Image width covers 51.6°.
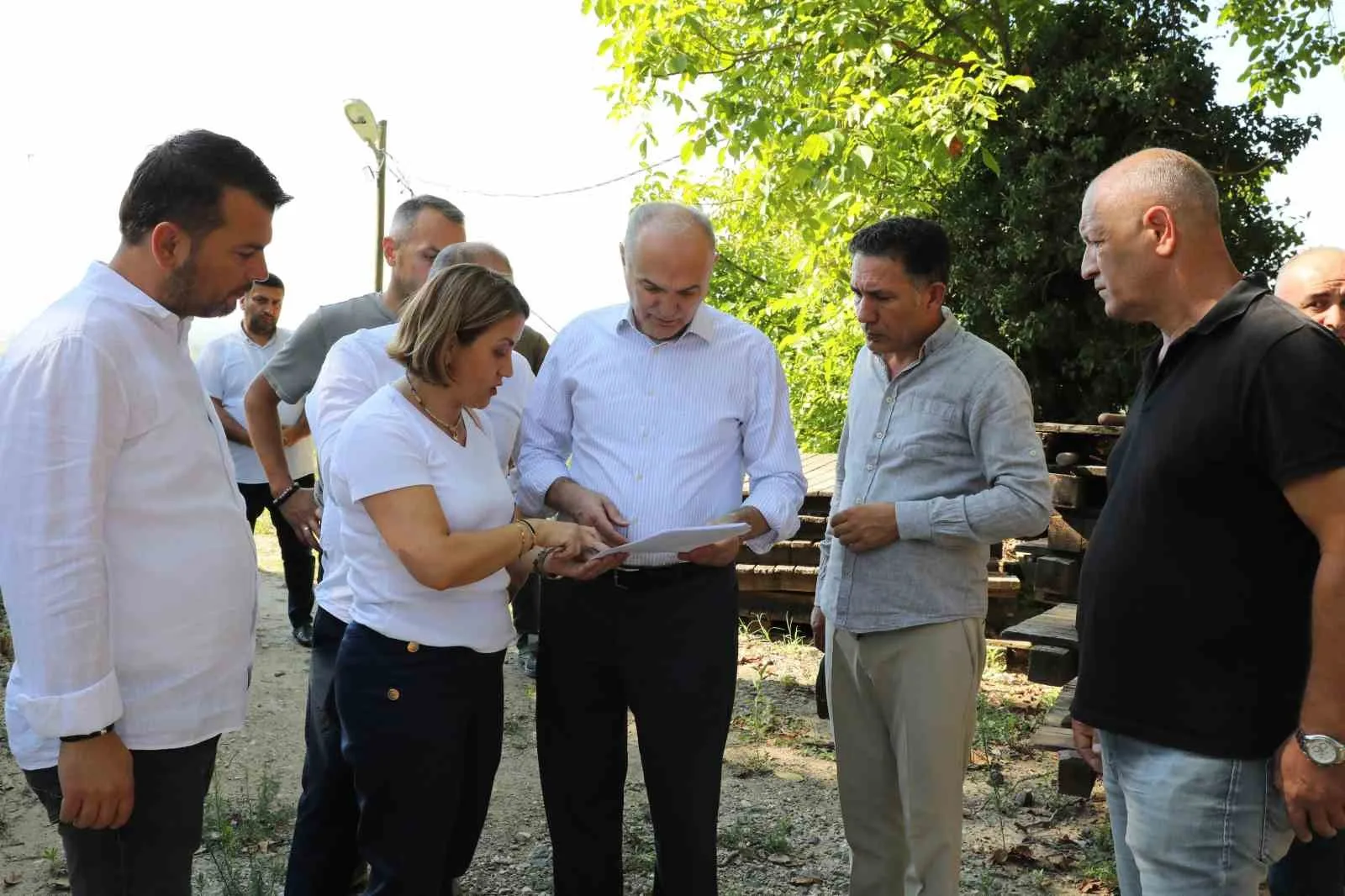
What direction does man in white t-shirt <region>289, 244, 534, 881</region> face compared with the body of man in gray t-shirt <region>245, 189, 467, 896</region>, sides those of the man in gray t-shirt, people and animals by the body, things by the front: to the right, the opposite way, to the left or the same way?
the same way

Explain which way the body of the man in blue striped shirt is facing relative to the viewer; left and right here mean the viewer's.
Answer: facing the viewer

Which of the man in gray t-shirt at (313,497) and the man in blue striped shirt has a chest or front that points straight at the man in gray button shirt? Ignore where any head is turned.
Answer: the man in gray t-shirt

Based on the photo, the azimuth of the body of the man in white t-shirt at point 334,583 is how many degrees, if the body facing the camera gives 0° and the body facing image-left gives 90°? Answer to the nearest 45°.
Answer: approximately 315°

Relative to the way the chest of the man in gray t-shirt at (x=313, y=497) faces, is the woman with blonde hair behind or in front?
in front

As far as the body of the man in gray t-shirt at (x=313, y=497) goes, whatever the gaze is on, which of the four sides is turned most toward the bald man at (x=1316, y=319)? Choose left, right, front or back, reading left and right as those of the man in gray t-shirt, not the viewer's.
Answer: front

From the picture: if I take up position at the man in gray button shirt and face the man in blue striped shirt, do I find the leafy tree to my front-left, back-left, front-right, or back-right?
back-right

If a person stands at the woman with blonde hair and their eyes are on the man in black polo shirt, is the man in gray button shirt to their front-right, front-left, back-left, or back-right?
front-left

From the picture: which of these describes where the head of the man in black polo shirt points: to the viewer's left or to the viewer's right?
to the viewer's left

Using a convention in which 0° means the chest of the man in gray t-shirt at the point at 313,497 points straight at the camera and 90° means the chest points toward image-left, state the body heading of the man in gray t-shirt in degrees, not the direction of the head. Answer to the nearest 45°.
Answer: approximately 315°

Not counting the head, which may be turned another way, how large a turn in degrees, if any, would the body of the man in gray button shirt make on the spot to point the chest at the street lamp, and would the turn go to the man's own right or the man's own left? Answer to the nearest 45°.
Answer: approximately 90° to the man's own right

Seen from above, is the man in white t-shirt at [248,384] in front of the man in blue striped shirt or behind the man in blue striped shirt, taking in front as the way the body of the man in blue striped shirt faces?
behind

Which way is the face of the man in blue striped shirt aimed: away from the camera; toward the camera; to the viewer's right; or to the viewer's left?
toward the camera

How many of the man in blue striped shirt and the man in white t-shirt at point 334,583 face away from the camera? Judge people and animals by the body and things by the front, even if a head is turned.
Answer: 0

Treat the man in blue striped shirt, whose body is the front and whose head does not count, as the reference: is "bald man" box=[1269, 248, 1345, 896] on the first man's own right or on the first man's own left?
on the first man's own left

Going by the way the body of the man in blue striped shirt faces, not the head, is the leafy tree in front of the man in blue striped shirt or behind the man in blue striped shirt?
behind
